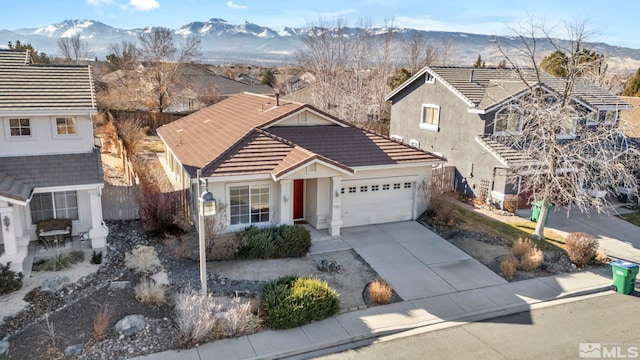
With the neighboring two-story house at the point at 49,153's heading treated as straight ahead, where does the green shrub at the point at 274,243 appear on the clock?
The green shrub is roughly at 10 o'clock from the neighboring two-story house.

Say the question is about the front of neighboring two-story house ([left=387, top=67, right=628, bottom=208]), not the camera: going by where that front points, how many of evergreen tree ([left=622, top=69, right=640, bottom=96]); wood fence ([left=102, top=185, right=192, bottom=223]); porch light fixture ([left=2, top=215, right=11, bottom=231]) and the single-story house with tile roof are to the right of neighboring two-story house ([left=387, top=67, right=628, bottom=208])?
3

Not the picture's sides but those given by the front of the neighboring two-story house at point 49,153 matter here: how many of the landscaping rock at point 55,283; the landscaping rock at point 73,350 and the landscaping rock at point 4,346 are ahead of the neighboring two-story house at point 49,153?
3

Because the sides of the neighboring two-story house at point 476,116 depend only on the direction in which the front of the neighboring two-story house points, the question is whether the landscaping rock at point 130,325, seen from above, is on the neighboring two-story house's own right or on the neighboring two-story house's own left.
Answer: on the neighboring two-story house's own right

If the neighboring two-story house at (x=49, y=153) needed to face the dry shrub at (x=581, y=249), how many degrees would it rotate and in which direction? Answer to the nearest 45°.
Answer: approximately 45° to its left

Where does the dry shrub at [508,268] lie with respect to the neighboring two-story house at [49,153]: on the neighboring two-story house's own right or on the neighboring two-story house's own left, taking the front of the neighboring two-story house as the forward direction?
on the neighboring two-story house's own left

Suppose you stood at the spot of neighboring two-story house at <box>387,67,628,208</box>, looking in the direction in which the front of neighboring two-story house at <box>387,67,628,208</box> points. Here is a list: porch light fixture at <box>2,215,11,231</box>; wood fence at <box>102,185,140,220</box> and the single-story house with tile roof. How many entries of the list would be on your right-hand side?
3

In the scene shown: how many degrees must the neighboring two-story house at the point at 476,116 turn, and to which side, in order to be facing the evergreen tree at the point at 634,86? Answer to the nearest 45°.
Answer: approximately 90° to its left

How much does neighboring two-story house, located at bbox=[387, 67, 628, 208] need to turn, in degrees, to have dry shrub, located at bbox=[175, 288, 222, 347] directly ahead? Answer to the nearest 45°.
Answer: approximately 45° to its right

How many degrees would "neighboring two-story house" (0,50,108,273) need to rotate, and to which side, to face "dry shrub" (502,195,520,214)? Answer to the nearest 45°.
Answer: approximately 90° to its left

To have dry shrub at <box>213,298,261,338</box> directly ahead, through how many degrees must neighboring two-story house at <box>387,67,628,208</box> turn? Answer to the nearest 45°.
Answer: approximately 45° to its right

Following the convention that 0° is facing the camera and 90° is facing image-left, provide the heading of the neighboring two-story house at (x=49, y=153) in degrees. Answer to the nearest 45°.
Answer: approximately 0°

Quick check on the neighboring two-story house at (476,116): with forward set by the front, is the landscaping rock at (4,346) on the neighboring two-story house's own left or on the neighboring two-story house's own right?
on the neighboring two-story house's own right

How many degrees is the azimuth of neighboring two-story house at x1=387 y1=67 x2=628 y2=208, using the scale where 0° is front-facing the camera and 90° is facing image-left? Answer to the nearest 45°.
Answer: approximately 315°

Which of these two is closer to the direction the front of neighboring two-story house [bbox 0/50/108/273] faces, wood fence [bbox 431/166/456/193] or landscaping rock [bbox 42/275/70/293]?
the landscaping rock
